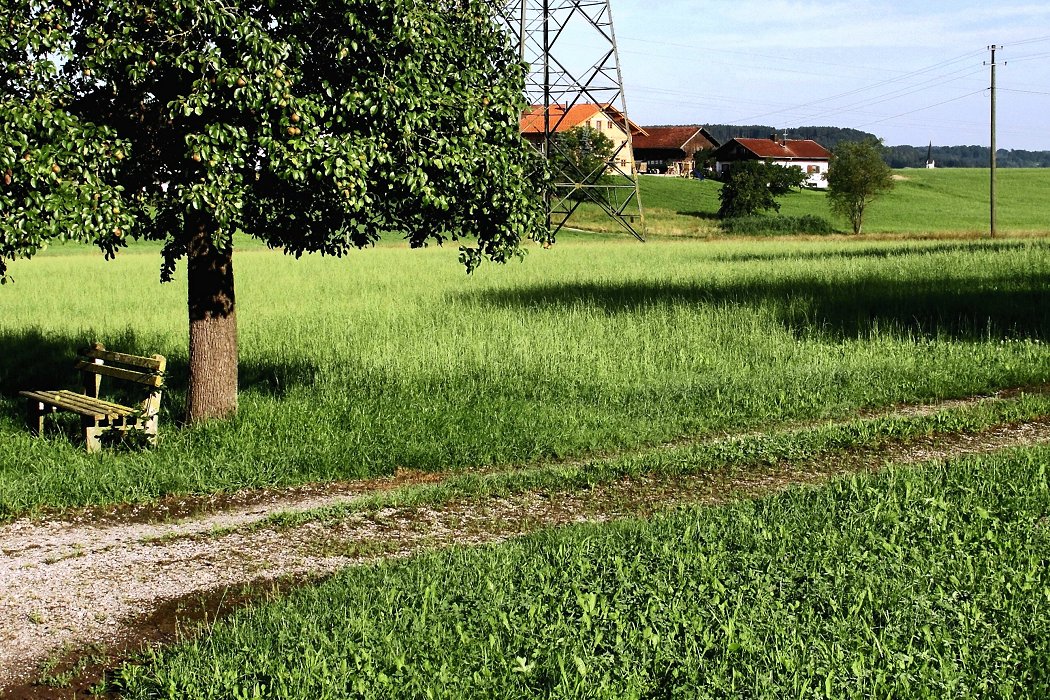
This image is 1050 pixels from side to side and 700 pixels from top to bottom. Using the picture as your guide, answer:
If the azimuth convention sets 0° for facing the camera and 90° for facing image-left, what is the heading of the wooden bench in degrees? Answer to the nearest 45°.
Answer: approximately 45°
